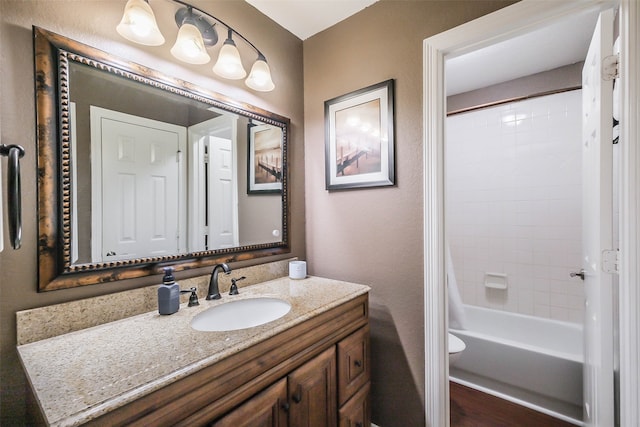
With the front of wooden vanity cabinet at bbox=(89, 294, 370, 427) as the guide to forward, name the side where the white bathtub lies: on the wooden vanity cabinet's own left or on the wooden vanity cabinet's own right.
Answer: on the wooden vanity cabinet's own left

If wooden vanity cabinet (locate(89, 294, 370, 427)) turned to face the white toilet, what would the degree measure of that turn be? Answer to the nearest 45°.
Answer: approximately 45° to its left

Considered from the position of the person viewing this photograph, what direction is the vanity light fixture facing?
facing the viewer and to the right of the viewer

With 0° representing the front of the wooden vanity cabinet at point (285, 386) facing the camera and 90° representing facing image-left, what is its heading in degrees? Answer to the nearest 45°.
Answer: approximately 315°

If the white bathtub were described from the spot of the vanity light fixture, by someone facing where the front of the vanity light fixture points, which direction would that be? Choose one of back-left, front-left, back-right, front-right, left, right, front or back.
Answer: front-left

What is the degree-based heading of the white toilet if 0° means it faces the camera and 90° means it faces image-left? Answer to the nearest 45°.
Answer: approximately 315°

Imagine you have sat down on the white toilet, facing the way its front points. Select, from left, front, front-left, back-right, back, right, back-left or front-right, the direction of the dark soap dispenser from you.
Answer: right

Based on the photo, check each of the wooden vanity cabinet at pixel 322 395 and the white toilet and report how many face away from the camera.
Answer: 0

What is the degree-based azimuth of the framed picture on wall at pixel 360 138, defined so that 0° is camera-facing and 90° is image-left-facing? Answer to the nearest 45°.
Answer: approximately 45°

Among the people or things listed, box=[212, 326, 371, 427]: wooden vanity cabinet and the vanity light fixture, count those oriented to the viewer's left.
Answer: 0
